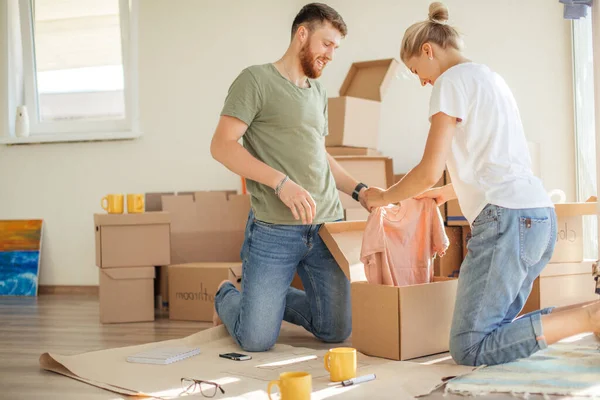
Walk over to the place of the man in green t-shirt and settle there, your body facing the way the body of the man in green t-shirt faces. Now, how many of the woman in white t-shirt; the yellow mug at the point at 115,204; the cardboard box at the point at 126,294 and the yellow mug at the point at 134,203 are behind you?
3

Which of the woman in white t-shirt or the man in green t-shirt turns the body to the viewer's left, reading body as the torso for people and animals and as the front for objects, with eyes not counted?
the woman in white t-shirt

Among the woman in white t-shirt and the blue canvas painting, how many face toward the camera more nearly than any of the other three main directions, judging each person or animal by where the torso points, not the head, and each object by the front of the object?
1

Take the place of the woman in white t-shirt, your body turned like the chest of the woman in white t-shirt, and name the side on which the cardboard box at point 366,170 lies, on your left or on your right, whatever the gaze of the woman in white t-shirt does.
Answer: on your right

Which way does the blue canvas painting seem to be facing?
toward the camera

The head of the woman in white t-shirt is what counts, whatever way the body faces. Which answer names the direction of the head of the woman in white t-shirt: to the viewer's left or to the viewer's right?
to the viewer's left

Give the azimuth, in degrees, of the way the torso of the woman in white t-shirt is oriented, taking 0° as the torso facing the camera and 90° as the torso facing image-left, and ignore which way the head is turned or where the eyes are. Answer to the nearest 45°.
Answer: approximately 90°

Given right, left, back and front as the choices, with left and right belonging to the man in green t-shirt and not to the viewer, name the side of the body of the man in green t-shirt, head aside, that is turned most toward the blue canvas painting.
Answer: back

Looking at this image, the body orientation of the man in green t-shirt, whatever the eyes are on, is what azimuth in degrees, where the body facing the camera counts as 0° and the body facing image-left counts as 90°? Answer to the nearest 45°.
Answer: approximately 315°

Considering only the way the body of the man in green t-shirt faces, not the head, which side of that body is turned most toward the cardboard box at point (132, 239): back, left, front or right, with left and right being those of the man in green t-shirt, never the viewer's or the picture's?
back

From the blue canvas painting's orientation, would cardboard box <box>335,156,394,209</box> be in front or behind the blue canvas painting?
in front

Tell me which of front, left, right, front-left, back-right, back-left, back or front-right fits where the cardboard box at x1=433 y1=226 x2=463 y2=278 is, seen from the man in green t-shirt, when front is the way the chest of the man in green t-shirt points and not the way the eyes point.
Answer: left
